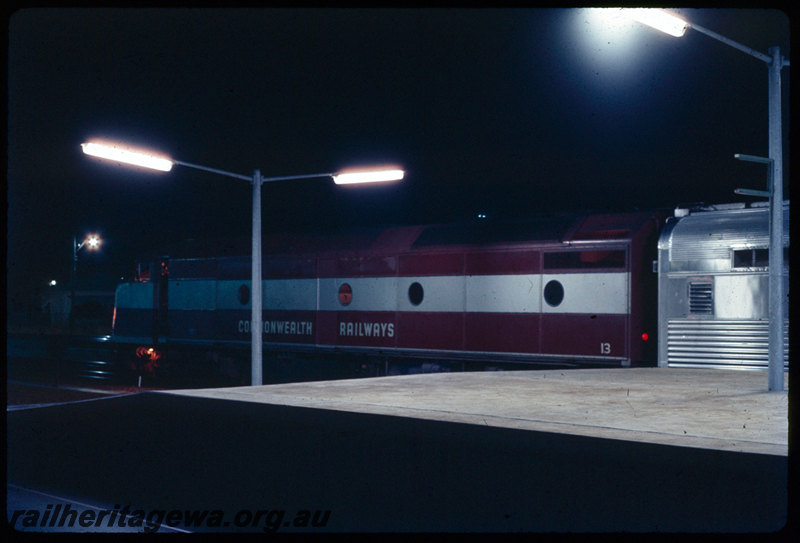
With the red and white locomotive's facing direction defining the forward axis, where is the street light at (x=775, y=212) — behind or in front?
behind

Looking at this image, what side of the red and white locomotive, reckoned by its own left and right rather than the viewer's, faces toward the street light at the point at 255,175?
left

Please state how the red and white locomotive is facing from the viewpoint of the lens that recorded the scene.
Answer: facing away from the viewer and to the left of the viewer

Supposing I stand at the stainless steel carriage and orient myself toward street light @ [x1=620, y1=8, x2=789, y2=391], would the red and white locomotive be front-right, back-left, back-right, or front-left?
back-right

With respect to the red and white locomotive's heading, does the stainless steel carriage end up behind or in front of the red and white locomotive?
behind

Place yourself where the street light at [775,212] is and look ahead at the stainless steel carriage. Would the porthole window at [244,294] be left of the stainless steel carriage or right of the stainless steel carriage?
left
